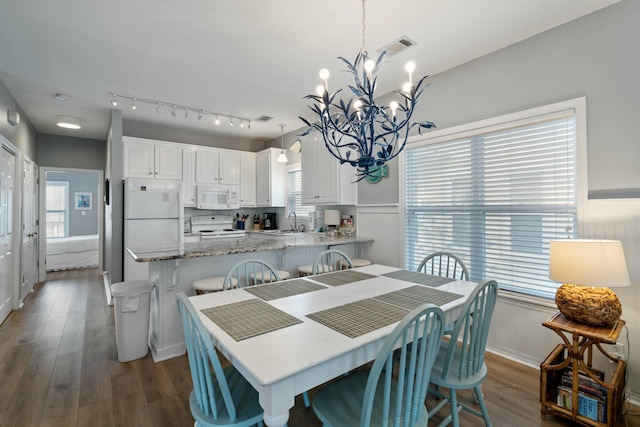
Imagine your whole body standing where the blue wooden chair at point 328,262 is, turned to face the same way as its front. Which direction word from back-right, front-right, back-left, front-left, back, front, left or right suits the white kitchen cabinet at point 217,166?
back

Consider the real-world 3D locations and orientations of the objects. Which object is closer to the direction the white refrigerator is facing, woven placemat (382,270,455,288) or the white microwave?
the woven placemat

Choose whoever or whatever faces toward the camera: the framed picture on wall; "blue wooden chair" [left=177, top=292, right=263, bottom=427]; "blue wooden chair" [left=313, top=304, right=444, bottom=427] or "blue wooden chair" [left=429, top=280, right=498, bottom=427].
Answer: the framed picture on wall

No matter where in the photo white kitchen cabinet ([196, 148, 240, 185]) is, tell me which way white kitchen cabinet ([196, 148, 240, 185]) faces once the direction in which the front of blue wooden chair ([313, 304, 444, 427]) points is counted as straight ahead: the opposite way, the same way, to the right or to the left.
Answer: the opposite way

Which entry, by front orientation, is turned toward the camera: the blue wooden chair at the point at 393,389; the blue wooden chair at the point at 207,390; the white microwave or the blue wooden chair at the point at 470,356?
the white microwave

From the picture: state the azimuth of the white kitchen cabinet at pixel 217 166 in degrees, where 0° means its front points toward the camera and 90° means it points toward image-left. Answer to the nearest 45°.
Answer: approximately 0°

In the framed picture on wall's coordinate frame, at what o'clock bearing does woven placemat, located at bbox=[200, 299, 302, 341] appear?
The woven placemat is roughly at 12 o'clock from the framed picture on wall.

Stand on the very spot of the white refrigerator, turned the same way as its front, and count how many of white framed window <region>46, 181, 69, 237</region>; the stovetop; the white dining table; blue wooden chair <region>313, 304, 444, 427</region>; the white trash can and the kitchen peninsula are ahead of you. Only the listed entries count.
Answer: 4

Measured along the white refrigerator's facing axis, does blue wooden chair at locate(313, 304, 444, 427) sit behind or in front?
in front
